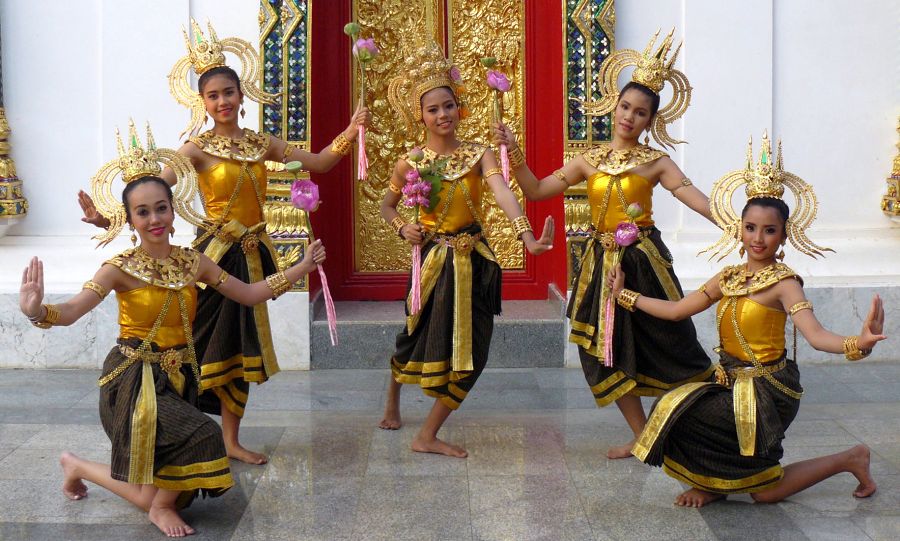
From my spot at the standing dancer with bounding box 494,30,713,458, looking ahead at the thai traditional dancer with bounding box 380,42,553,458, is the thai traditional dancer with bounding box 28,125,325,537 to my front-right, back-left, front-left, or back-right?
front-left

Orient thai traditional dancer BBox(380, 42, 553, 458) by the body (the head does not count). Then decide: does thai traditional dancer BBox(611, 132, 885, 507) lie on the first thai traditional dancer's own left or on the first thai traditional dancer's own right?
on the first thai traditional dancer's own left

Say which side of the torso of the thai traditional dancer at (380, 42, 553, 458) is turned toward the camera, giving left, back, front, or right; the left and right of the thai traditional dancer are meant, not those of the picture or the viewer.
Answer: front

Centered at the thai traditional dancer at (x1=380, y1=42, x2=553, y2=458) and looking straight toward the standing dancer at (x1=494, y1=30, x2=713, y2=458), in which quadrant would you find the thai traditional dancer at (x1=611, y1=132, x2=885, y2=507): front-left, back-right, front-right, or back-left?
front-right

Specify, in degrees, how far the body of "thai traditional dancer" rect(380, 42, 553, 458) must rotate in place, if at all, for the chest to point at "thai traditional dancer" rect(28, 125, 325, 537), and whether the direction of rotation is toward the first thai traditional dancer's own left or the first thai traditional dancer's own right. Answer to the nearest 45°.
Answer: approximately 45° to the first thai traditional dancer's own right

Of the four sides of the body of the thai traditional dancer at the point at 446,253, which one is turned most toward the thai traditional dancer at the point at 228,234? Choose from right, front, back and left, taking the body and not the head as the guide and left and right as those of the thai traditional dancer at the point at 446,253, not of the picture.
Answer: right

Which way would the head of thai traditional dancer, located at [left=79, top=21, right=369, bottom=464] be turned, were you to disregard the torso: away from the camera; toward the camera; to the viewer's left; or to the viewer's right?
toward the camera

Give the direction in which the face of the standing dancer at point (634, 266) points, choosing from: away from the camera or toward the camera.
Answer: toward the camera

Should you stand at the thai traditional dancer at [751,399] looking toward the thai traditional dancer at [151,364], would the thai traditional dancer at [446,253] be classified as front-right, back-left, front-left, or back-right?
front-right

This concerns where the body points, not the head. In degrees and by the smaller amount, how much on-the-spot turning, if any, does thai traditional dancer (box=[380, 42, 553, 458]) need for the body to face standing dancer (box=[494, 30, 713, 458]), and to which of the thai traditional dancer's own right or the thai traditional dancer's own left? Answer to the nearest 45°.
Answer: approximately 90° to the thai traditional dancer's own left
